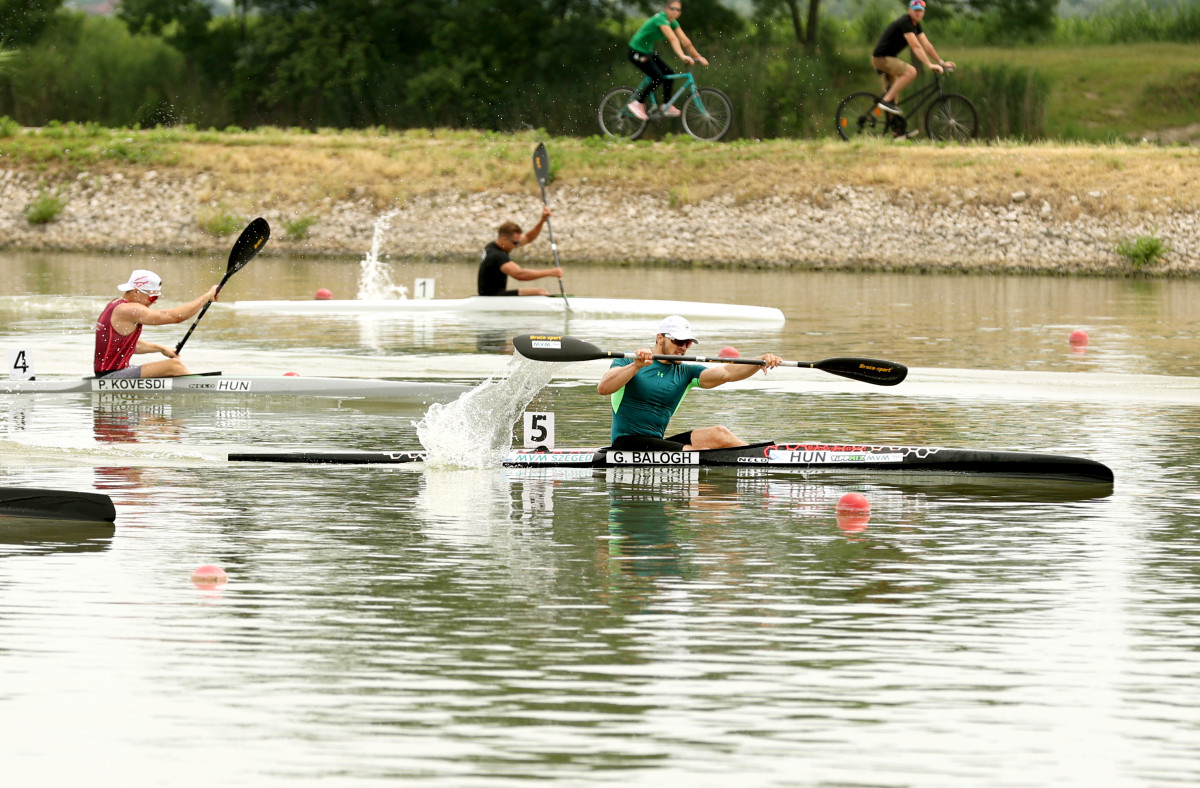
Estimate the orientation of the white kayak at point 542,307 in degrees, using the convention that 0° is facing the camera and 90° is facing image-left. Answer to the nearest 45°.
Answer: approximately 270°

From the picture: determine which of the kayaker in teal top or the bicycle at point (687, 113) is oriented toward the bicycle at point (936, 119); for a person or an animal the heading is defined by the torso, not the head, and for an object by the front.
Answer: the bicycle at point (687, 113)

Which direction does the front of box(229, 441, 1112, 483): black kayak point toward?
to the viewer's right

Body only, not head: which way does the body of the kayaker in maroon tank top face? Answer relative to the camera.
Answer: to the viewer's right

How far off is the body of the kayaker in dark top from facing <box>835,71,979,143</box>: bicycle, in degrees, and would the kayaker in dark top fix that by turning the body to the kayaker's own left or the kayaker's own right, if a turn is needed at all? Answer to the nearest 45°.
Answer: approximately 45° to the kayaker's own left

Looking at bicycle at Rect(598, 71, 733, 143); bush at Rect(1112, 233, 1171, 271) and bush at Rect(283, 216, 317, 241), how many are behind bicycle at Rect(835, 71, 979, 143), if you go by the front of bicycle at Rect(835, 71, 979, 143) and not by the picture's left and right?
2

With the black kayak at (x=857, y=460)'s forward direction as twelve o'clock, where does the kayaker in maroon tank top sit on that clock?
The kayaker in maroon tank top is roughly at 7 o'clock from the black kayak.

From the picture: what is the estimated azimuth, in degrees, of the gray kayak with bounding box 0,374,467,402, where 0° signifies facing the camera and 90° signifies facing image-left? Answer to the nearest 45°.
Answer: approximately 270°

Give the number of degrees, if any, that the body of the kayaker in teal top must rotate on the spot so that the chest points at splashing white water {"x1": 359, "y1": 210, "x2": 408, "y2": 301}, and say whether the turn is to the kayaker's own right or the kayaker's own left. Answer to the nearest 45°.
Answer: approximately 135° to the kayaker's own left

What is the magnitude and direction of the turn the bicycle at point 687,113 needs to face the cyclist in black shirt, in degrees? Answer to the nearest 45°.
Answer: approximately 45° to its right

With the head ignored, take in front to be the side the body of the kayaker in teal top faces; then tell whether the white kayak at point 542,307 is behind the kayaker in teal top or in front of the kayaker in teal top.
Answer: behind

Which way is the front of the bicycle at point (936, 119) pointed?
to the viewer's right

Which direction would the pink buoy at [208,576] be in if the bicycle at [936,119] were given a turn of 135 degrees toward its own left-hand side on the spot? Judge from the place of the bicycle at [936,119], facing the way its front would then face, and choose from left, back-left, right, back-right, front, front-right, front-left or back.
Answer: back-left
